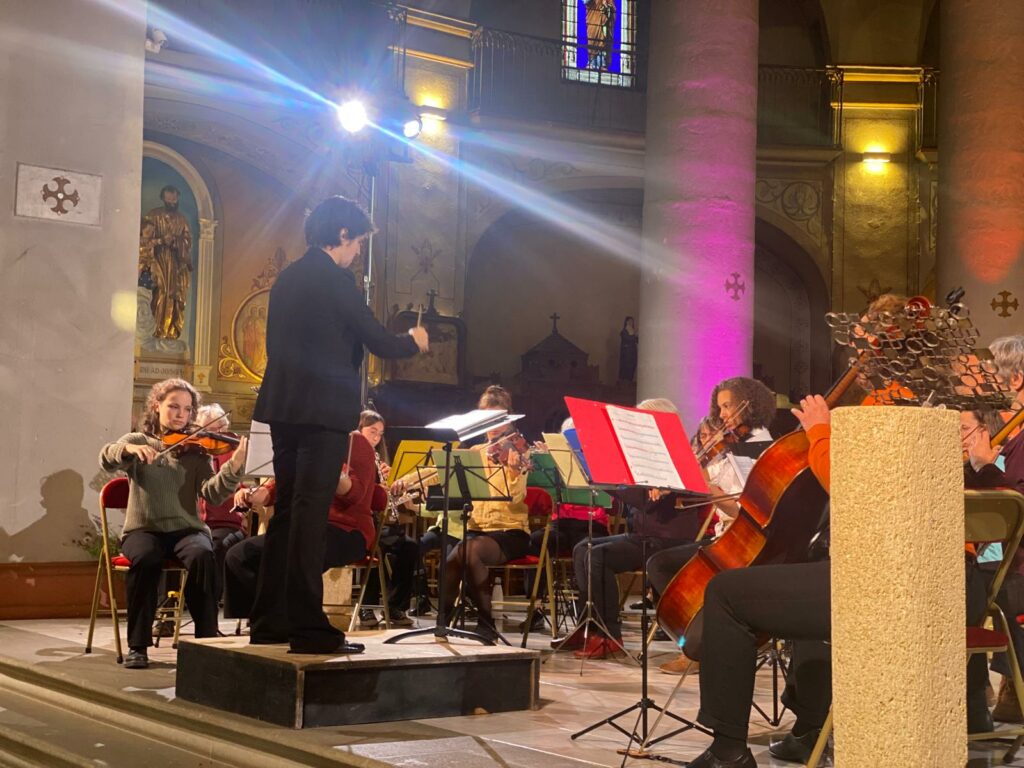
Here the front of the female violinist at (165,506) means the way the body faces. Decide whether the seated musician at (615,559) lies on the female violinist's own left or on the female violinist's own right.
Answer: on the female violinist's own left

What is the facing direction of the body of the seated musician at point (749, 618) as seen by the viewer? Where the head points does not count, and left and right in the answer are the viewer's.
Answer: facing to the left of the viewer

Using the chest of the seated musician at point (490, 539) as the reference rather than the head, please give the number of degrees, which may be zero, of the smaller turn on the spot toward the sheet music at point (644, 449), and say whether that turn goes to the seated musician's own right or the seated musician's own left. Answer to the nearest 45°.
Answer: approximately 45° to the seated musician's own left

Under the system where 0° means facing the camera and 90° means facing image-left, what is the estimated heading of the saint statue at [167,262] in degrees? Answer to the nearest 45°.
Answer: approximately 0°

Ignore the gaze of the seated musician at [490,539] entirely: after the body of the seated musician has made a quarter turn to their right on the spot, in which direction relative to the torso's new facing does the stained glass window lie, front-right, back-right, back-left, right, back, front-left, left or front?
front-right

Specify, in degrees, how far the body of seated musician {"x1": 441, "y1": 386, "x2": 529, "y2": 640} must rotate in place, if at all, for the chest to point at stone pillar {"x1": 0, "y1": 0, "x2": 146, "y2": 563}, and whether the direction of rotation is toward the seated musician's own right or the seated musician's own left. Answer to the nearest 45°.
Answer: approximately 45° to the seated musician's own right
